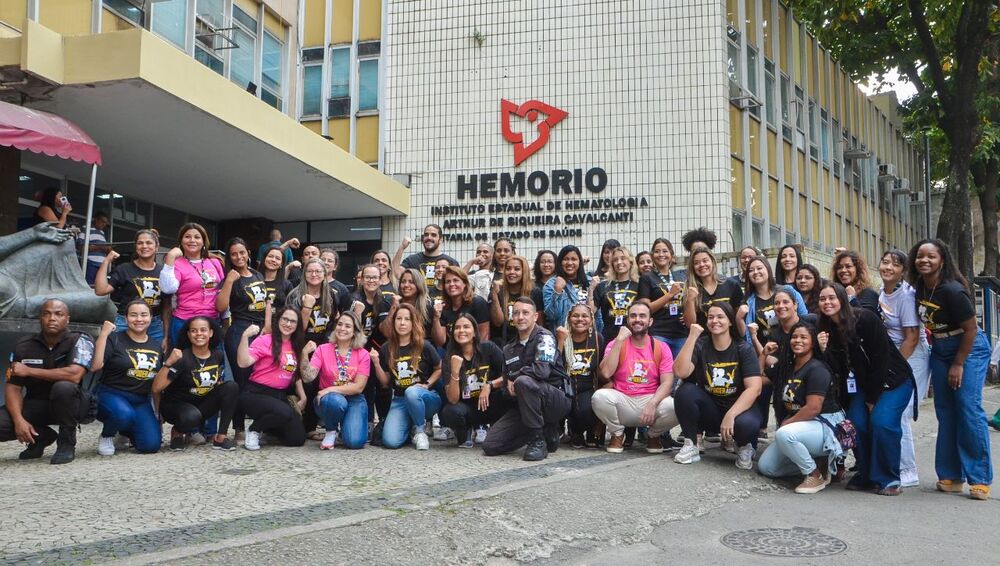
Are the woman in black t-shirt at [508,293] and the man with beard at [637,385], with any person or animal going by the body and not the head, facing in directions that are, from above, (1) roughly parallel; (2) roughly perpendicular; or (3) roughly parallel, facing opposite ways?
roughly parallel

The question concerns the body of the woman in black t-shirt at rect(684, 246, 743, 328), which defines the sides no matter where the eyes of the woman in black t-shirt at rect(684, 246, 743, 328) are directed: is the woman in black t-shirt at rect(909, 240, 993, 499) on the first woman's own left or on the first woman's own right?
on the first woman's own left

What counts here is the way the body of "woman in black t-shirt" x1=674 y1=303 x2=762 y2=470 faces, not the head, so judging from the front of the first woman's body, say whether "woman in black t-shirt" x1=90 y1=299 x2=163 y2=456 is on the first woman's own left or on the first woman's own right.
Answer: on the first woman's own right

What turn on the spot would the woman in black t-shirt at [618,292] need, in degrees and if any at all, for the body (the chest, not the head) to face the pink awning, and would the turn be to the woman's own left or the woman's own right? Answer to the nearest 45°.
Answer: approximately 90° to the woman's own right

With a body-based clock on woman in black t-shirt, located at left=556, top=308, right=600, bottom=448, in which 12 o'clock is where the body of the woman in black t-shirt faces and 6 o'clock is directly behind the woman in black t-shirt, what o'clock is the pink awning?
The pink awning is roughly at 3 o'clock from the woman in black t-shirt.

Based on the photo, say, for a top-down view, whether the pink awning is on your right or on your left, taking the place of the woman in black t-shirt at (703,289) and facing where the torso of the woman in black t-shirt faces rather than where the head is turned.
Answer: on your right

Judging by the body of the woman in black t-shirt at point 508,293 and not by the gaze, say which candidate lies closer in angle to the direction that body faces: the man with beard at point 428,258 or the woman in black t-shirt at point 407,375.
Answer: the woman in black t-shirt

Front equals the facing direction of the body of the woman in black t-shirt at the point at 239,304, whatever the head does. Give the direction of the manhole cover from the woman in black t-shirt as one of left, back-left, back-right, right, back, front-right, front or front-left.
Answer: front

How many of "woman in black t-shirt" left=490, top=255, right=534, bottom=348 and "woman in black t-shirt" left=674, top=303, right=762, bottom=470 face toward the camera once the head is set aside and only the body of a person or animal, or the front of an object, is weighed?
2

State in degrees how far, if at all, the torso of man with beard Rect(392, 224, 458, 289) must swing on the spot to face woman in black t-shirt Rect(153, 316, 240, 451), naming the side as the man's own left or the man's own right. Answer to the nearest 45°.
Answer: approximately 45° to the man's own right

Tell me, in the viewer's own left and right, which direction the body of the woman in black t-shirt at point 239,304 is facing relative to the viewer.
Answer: facing the viewer and to the right of the viewer

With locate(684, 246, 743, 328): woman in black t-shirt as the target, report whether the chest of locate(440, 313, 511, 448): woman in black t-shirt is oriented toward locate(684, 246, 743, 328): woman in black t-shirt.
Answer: no

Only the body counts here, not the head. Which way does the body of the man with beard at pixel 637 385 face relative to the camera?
toward the camera

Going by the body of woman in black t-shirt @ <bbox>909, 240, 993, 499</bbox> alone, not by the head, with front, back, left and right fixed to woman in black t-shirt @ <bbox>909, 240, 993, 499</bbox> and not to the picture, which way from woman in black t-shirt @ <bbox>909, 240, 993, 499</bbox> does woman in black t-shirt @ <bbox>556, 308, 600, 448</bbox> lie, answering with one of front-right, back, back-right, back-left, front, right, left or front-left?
front-right

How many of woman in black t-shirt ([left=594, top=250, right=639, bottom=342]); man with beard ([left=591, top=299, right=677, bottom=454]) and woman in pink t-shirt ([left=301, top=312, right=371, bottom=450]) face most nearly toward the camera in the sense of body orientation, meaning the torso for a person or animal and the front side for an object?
3

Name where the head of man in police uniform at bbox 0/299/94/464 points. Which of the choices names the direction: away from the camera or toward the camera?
toward the camera

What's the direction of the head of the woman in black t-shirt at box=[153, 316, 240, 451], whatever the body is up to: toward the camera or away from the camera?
toward the camera

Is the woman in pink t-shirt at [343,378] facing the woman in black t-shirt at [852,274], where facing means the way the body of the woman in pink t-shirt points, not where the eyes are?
no

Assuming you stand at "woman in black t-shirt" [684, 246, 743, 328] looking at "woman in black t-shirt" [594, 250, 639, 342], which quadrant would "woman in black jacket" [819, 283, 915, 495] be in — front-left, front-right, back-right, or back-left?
back-left

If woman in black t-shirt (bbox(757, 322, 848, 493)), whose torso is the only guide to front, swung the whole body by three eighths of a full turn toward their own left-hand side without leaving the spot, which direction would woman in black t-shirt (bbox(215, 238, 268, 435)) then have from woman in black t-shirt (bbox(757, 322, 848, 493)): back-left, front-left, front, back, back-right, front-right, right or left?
back

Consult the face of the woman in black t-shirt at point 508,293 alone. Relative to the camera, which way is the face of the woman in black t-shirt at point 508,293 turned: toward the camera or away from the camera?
toward the camera

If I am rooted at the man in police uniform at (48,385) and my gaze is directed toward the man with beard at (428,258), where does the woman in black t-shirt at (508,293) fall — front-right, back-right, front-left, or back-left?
front-right

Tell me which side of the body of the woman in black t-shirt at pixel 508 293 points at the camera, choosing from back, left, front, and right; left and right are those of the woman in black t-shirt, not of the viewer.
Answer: front

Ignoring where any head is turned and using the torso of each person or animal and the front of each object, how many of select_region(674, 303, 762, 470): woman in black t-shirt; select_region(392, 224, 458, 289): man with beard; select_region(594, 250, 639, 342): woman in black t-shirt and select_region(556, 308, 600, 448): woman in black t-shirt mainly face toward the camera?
4
